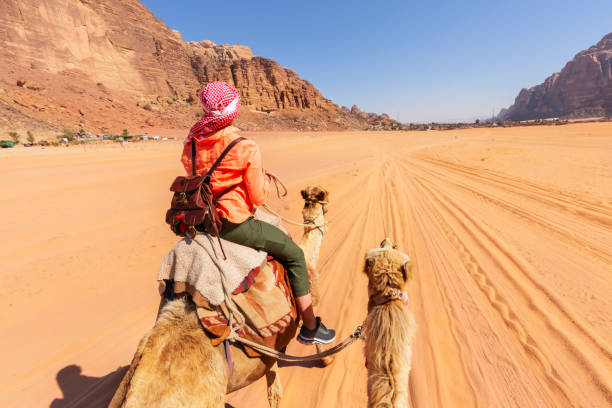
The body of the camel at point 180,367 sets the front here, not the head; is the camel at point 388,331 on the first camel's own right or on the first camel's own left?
on the first camel's own right

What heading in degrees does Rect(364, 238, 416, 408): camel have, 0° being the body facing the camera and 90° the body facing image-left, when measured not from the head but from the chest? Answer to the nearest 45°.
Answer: approximately 180°

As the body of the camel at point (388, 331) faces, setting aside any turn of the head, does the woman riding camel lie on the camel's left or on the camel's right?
on the camel's left

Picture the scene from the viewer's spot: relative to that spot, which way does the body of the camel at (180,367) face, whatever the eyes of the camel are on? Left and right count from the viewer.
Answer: facing away from the viewer and to the right of the viewer

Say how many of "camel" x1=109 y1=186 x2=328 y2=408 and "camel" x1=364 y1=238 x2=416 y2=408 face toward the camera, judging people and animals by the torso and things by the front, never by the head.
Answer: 0

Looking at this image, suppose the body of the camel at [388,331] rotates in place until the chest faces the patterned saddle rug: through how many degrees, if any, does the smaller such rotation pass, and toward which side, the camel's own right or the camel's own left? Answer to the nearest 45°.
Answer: approximately 90° to the camel's own left
